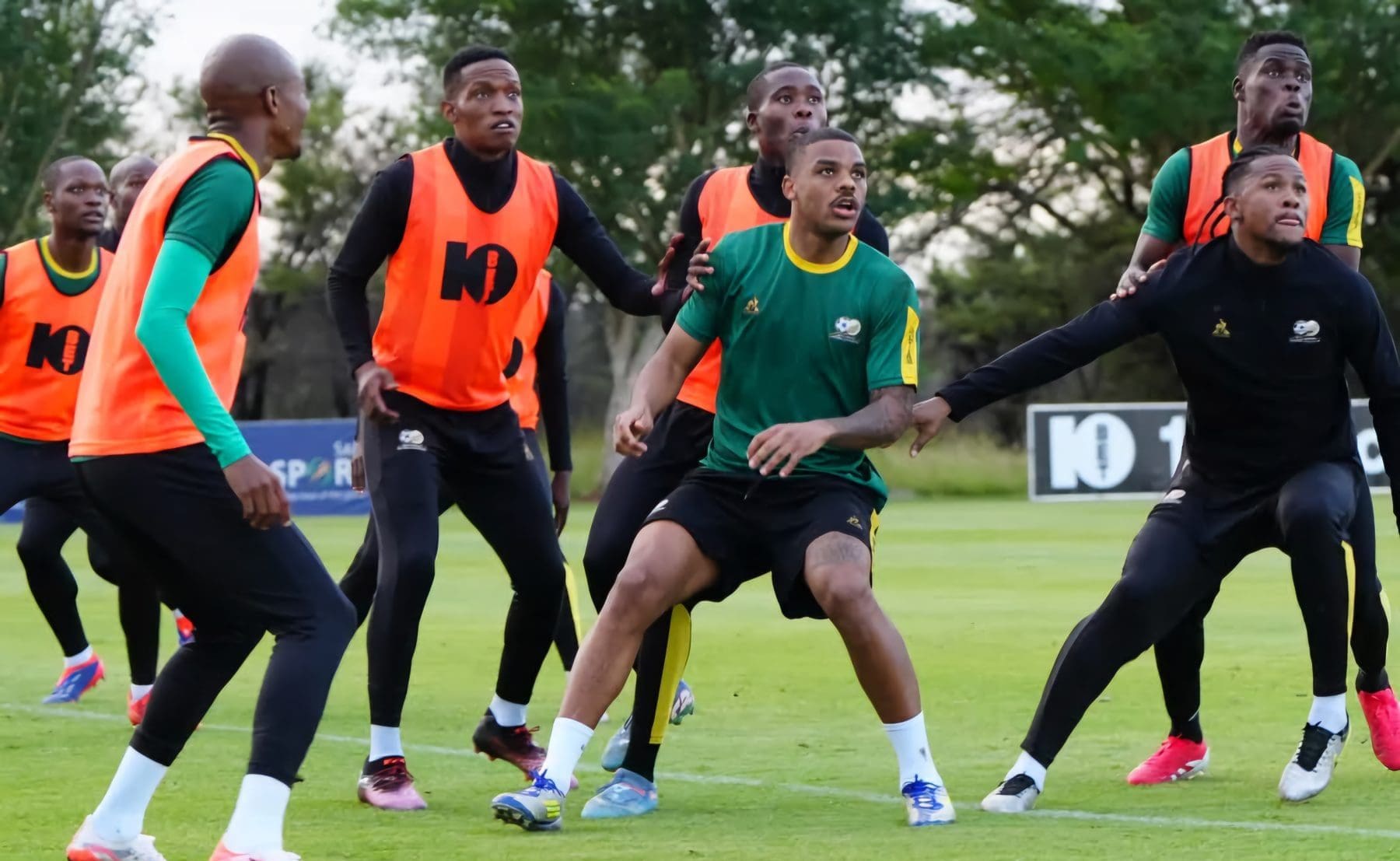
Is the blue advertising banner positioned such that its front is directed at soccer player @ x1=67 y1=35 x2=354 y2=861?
yes

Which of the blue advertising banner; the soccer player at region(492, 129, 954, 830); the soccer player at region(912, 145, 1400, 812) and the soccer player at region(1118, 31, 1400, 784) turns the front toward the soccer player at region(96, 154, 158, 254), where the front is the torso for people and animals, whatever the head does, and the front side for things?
the blue advertising banner

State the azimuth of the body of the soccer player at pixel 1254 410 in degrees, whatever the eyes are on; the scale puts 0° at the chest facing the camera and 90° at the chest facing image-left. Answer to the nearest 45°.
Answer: approximately 0°

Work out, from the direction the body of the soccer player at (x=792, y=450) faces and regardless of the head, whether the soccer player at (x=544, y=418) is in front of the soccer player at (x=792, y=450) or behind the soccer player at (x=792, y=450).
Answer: behind

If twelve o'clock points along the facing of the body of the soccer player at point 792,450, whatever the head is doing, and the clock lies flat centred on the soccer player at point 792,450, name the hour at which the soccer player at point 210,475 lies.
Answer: the soccer player at point 210,475 is roughly at 2 o'clock from the soccer player at point 792,450.

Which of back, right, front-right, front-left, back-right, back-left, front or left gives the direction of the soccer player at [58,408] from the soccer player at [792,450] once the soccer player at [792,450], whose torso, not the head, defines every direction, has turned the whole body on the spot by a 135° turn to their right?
front

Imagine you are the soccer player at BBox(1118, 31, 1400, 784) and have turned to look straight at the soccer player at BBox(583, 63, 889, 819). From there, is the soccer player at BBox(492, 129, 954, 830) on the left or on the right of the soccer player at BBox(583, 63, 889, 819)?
left

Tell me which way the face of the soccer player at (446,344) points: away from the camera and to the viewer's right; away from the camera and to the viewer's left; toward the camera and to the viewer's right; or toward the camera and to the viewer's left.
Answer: toward the camera and to the viewer's right
